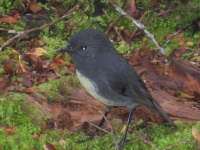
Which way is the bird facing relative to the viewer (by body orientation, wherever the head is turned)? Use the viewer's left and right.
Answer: facing to the left of the viewer

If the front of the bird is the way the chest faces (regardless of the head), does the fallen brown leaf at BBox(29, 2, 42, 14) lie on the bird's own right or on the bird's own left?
on the bird's own right

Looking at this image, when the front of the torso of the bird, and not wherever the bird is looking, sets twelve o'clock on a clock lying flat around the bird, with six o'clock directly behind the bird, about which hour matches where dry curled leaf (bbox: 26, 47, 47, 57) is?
The dry curled leaf is roughly at 2 o'clock from the bird.

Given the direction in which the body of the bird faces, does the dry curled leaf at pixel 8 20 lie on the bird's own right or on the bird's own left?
on the bird's own right
